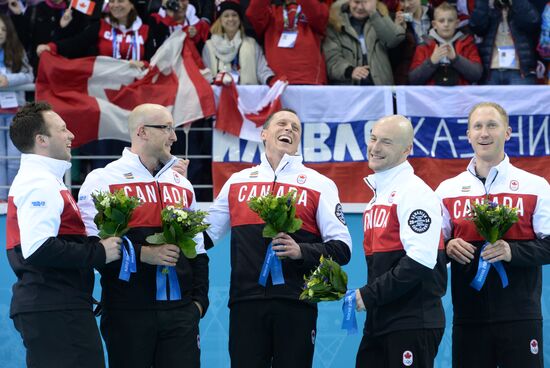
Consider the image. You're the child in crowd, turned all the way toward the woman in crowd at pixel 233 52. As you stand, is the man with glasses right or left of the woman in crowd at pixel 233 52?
left

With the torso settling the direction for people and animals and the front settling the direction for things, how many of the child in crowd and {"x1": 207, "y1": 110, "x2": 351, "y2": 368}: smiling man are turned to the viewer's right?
0

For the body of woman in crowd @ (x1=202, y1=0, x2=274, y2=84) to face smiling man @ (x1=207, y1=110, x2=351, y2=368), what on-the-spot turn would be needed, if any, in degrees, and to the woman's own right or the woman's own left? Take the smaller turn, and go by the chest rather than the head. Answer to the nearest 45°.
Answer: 0° — they already face them

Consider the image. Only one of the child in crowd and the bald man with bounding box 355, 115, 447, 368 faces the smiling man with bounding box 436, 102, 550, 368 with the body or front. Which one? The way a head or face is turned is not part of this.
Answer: the child in crowd

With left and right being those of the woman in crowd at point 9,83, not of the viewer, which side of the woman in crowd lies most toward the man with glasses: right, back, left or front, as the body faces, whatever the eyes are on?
front

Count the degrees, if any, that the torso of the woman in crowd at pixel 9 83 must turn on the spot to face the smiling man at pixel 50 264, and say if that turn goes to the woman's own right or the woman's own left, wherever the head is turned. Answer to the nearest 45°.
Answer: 0° — they already face them

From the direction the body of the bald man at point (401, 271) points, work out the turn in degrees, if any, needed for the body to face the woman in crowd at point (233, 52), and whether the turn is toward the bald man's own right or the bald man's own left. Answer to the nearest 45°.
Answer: approximately 90° to the bald man's own right
